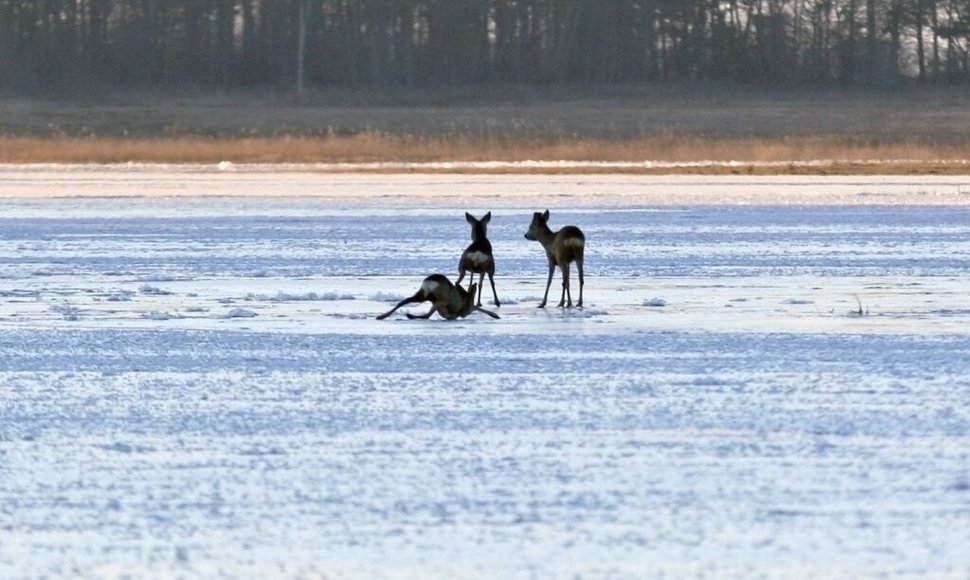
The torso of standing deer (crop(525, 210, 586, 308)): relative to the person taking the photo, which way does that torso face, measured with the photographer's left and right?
facing away from the viewer and to the left of the viewer

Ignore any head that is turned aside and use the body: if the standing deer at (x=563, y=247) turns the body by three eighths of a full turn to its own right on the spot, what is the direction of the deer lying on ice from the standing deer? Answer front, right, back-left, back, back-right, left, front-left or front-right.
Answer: back-right
